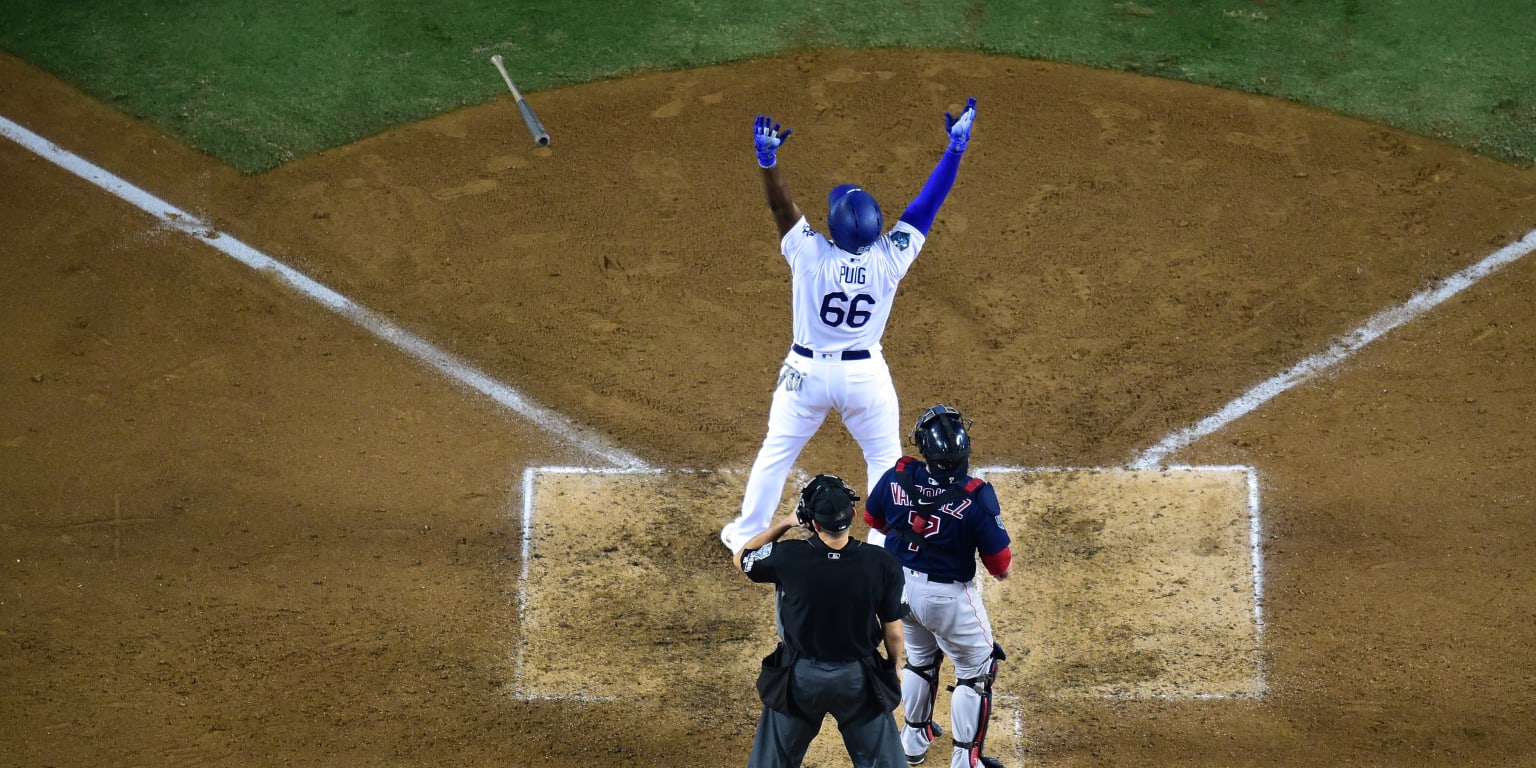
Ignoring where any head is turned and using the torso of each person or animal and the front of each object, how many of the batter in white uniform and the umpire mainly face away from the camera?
2

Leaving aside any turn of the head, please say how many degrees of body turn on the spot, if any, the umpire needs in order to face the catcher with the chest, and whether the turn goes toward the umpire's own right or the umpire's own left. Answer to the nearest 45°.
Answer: approximately 45° to the umpire's own right

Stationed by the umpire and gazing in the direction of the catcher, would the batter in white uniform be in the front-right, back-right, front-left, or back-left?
front-left

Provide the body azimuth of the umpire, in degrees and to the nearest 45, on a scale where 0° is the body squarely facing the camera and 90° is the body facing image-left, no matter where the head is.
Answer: approximately 180°

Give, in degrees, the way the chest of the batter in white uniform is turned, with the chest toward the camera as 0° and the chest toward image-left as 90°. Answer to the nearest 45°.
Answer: approximately 180°

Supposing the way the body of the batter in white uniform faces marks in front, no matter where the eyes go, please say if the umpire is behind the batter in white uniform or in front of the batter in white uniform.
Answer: behind

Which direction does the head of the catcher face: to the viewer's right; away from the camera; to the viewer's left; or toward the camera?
away from the camera

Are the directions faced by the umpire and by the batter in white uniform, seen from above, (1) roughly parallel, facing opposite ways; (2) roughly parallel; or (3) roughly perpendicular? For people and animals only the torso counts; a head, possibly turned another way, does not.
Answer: roughly parallel

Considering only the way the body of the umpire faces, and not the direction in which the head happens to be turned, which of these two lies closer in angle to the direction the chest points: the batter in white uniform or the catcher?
the batter in white uniform

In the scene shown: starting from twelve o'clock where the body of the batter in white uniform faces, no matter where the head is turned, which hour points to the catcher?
The catcher is roughly at 5 o'clock from the batter in white uniform.

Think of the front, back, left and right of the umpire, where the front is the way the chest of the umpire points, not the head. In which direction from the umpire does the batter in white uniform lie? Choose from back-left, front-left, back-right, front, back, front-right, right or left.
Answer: front

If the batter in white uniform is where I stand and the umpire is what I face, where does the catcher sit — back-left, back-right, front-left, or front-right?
front-left
